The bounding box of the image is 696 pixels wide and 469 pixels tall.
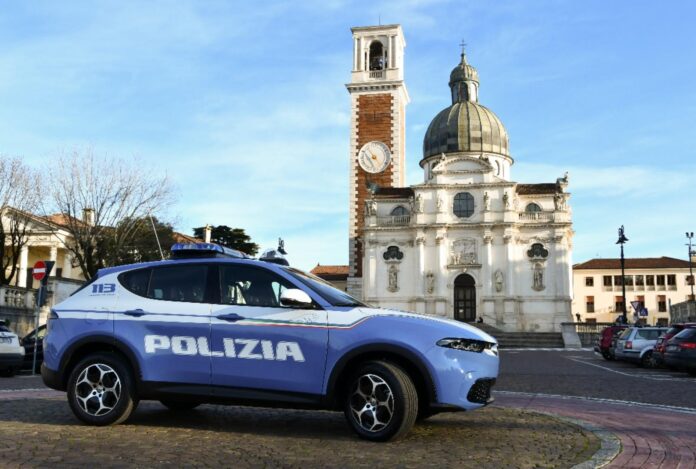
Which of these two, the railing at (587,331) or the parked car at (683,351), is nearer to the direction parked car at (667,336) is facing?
the railing
